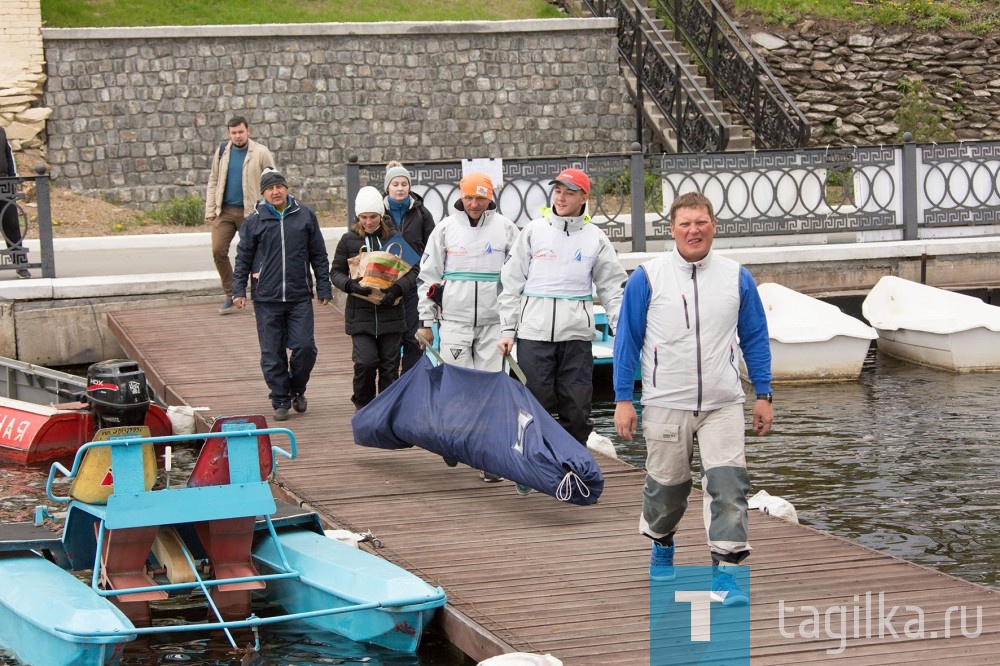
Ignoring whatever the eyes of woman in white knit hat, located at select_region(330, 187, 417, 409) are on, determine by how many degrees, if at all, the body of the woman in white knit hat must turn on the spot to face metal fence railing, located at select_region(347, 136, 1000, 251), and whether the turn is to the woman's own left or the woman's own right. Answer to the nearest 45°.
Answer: approximately 135° to the woman's own left

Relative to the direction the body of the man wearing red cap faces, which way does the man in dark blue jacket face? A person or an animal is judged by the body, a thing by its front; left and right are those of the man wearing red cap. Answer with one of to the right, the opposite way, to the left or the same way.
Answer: the same way

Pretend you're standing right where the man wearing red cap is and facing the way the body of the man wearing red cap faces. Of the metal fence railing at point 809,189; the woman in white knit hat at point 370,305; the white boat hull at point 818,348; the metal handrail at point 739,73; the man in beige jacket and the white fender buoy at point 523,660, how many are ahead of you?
1

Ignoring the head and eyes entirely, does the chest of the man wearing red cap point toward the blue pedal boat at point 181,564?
no

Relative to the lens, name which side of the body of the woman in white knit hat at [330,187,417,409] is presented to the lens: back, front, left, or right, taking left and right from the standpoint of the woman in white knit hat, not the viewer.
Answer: front

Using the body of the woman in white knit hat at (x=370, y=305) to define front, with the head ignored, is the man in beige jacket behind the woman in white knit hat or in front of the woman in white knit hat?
behind

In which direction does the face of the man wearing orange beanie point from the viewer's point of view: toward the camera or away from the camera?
toward the camera

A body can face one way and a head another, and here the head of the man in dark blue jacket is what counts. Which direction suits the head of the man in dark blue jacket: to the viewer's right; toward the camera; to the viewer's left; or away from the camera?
toward the camera

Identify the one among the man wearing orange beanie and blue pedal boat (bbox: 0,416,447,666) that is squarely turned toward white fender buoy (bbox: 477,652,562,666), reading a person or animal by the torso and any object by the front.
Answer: the man wearing orange beanie

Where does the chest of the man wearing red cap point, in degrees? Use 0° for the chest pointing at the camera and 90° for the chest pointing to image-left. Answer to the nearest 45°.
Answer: approximately 0°

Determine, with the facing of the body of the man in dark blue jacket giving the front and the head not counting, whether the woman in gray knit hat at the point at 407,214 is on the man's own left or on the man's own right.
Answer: on the man's own left

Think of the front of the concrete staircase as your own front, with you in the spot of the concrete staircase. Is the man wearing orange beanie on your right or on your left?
on your right

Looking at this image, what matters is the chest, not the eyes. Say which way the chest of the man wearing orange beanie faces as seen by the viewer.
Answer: toward the camera

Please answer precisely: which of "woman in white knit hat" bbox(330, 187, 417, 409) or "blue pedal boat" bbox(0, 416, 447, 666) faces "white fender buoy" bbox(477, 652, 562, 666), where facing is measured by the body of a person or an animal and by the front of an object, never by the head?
the woman in white knit hat

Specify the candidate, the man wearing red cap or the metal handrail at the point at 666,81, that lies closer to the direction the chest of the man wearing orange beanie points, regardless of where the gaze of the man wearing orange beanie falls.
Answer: the man wearing red cap
